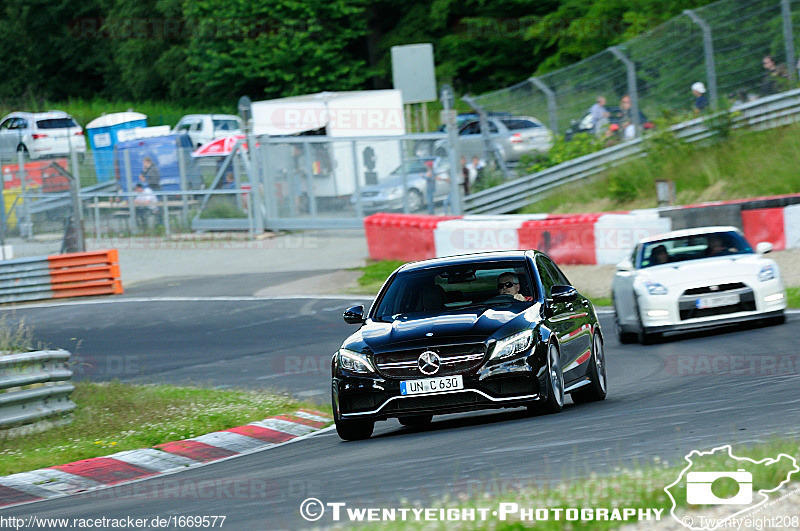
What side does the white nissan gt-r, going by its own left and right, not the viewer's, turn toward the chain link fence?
back

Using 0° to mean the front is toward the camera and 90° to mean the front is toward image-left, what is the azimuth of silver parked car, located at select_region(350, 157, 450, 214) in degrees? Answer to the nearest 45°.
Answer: approximately 45°

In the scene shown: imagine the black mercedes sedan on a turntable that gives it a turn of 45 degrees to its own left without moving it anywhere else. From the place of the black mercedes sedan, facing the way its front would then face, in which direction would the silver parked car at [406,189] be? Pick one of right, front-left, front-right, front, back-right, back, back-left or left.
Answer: back
